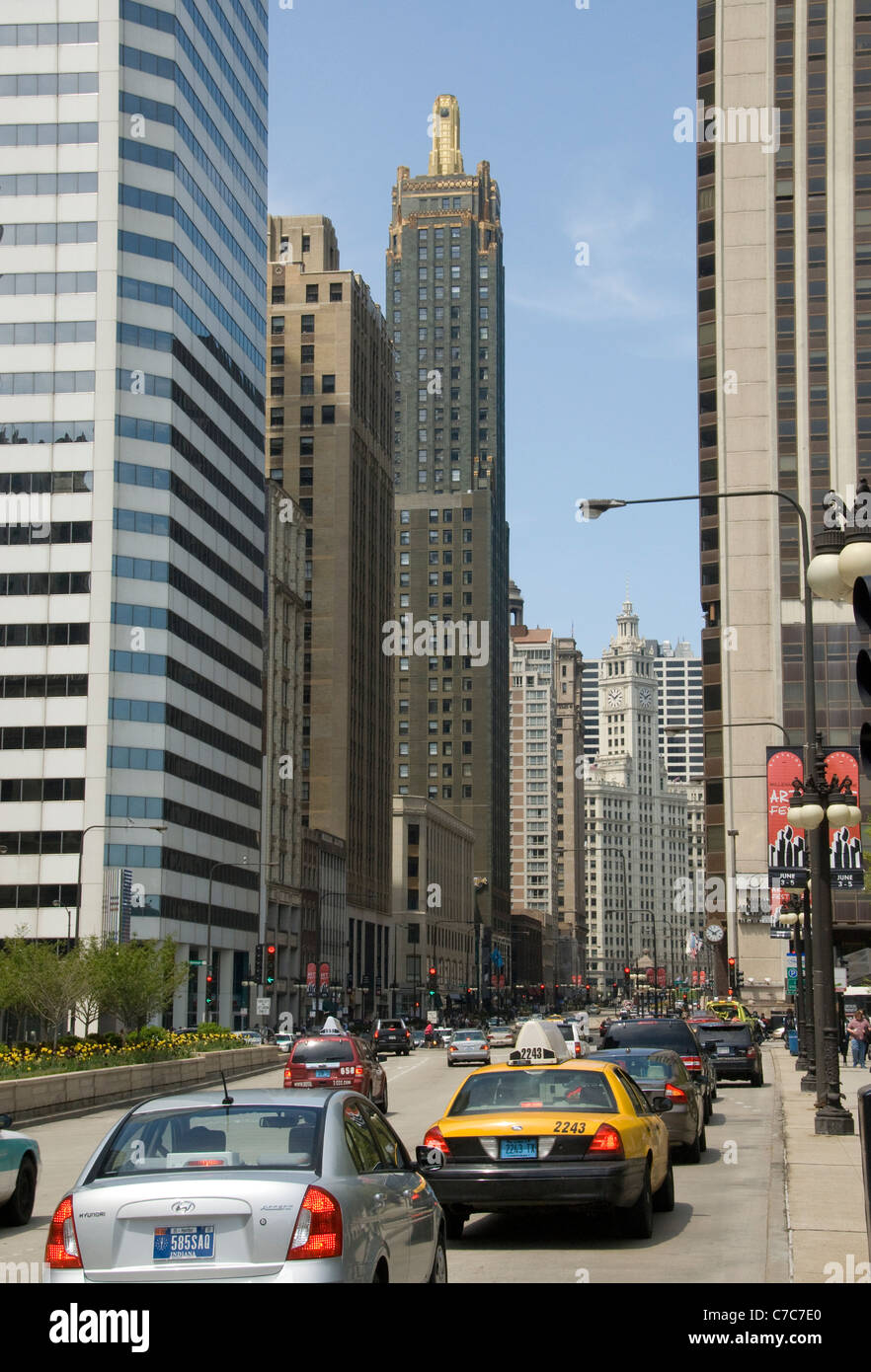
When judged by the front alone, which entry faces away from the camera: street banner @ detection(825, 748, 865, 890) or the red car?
the red car

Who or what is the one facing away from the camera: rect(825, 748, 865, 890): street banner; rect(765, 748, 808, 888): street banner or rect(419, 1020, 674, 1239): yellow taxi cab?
the yellow taxi cab

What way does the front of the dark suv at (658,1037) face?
away from the camera

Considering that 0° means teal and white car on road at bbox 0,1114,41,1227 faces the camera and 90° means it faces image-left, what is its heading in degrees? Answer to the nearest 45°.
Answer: approximately 225°

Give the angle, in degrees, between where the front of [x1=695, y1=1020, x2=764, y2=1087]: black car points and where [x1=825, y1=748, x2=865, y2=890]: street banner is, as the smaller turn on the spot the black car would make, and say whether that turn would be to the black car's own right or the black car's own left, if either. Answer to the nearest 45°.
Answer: approximately 135° to the black car's own right

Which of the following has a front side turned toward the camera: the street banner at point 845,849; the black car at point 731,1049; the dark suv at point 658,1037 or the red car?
the street banner

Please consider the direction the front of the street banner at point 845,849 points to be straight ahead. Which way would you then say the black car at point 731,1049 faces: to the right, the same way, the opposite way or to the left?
the opposite way

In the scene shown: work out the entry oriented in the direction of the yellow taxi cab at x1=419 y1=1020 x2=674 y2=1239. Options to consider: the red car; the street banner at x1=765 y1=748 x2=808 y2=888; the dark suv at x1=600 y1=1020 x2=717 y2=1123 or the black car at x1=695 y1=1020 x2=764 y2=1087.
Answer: the street banner

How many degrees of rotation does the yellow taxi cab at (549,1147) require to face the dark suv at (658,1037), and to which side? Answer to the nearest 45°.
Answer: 0° — it already faces it

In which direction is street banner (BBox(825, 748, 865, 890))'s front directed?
toward the camera

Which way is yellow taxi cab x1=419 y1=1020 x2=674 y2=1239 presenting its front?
away from the camera

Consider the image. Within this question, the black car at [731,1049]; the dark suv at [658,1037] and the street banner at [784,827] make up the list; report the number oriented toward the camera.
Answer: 1
